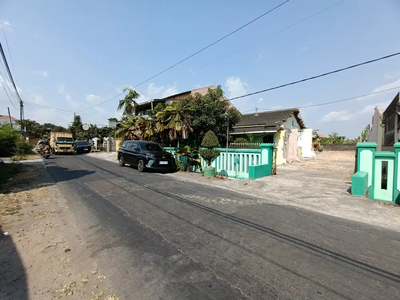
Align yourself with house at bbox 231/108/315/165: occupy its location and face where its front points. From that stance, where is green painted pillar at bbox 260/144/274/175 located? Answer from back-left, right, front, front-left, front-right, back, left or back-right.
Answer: front-left

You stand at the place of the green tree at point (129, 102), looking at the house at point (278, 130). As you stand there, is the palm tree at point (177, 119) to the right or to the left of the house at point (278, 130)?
right

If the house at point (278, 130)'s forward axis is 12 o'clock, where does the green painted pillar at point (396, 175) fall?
The green painted pillar is roughly at 10 o'clock from the house.

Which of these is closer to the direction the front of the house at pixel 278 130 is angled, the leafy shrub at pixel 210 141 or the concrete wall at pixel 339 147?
the leafy shrub
